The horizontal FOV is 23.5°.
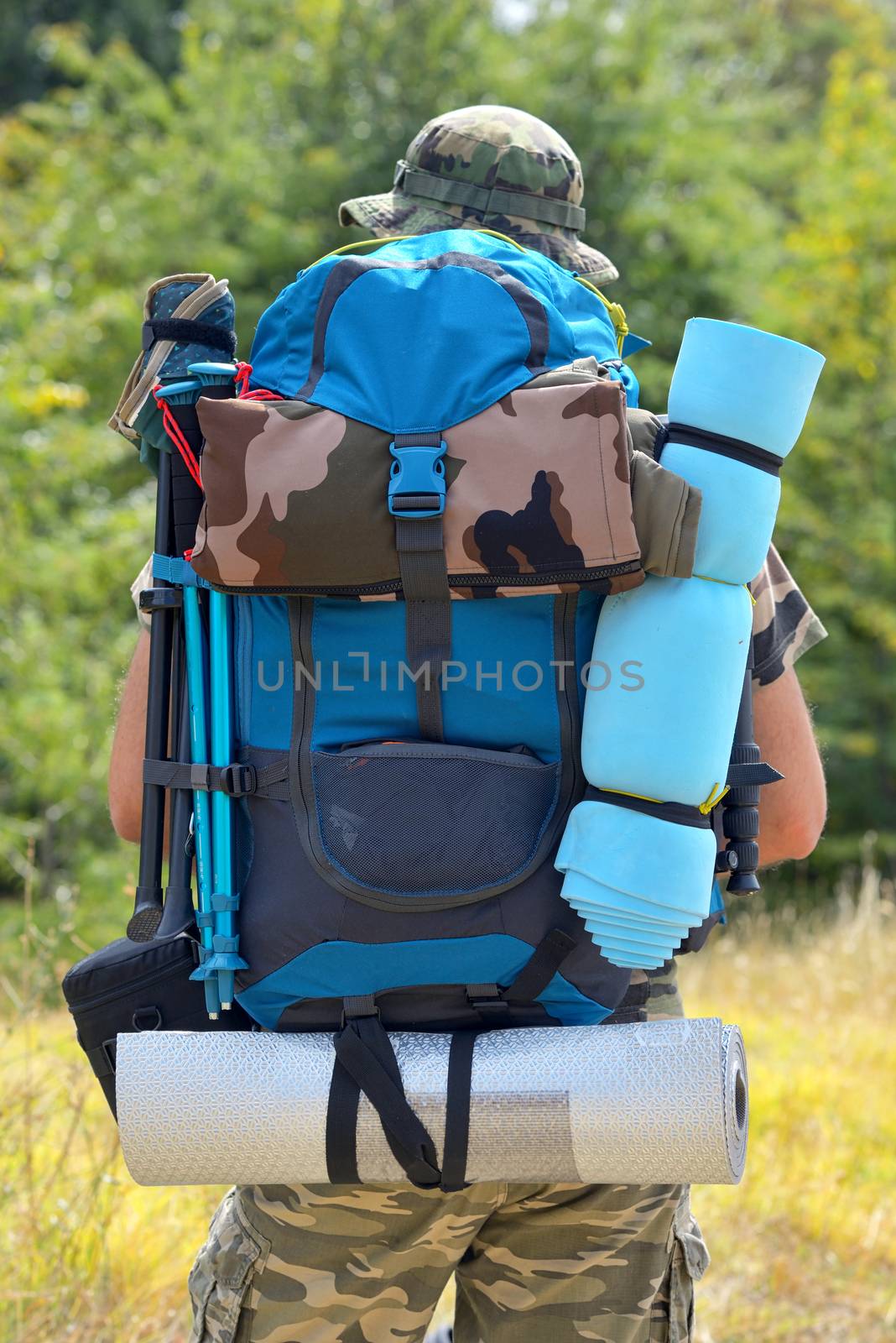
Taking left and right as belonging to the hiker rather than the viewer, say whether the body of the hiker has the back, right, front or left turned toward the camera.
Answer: back
